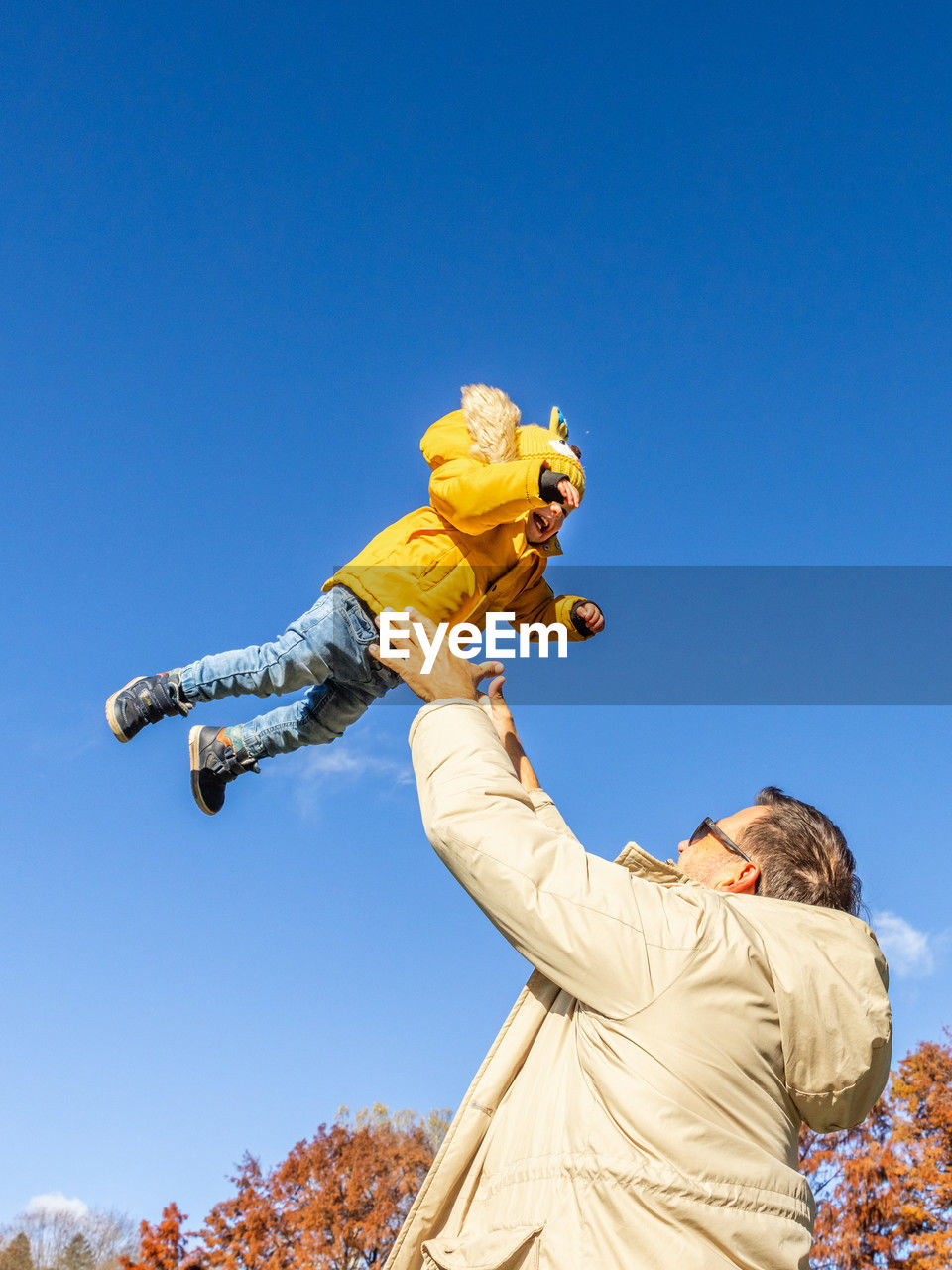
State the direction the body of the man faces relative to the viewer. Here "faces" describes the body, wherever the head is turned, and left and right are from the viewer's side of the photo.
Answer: facing to the left of the viewer

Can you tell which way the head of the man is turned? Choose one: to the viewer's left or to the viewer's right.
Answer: to the viewer's left

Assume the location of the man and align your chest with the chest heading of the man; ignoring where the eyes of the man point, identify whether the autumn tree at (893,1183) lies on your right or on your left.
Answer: on your right

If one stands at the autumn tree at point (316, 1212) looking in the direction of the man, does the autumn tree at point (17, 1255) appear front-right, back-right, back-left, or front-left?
back-right
